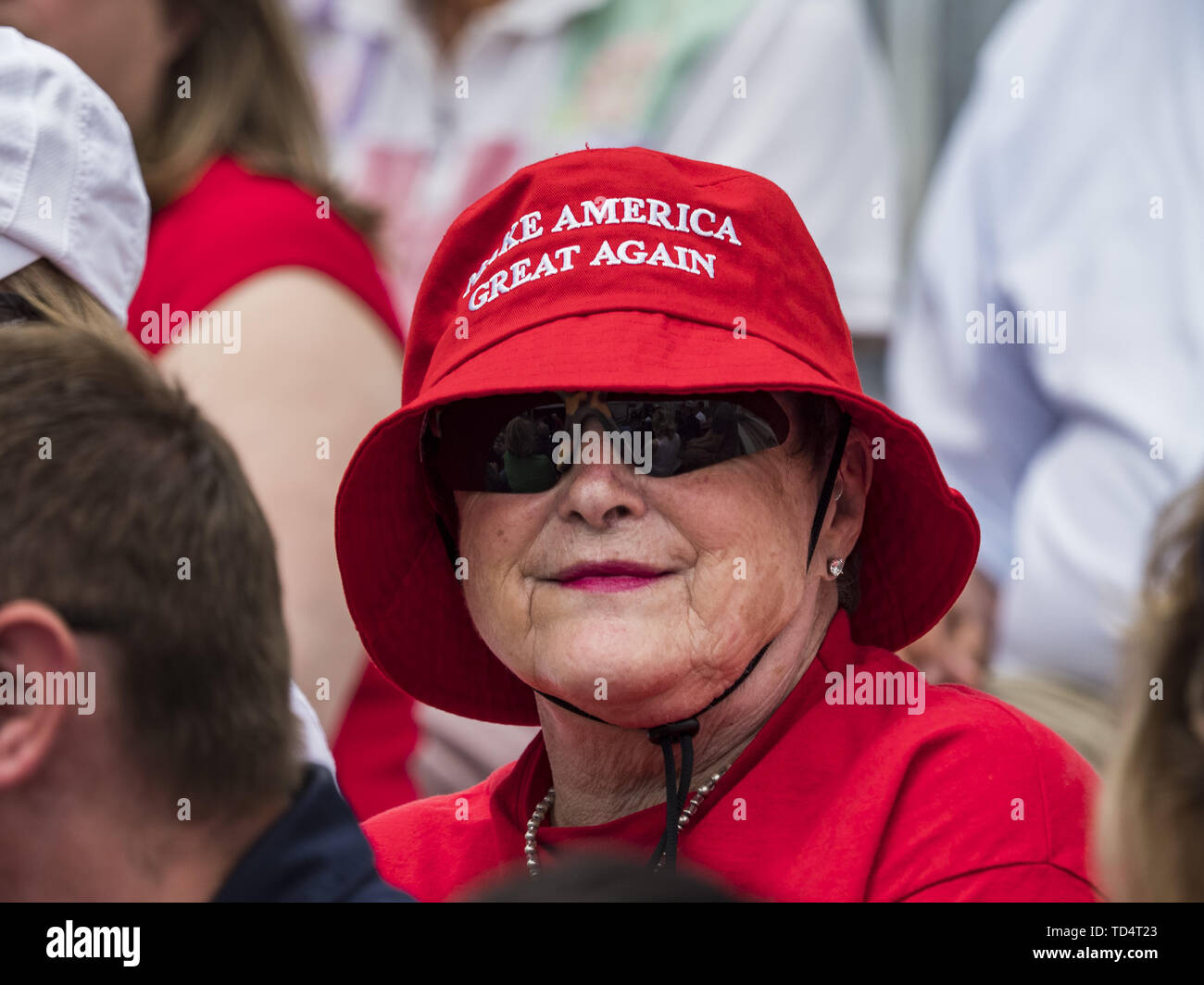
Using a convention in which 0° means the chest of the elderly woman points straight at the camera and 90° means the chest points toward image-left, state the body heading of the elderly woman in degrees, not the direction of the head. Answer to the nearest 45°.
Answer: approximately 45°
